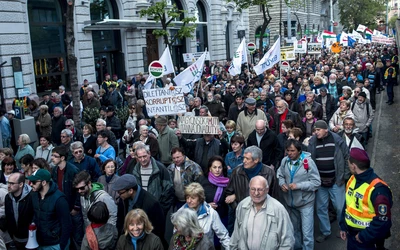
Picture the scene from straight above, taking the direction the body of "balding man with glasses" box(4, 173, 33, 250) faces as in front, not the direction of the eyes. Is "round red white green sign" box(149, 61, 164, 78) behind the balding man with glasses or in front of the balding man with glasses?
behind

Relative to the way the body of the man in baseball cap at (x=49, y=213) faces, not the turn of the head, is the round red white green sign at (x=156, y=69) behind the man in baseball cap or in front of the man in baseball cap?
behind

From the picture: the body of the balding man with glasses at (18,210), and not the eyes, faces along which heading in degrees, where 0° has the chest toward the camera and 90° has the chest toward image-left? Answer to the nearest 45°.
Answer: approximately 45°

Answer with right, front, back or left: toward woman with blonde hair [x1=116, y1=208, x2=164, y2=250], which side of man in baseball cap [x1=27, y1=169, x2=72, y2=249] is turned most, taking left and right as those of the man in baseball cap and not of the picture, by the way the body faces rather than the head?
left

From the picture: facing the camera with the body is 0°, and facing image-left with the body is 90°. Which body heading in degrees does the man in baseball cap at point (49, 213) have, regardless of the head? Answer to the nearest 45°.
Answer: approximately 45°

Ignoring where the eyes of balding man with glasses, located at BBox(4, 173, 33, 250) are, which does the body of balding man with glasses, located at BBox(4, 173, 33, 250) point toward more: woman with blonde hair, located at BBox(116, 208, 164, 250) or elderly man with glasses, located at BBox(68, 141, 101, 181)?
the woman with blonde hair

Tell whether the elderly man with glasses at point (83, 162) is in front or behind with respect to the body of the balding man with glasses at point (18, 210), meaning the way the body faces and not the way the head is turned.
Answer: behind

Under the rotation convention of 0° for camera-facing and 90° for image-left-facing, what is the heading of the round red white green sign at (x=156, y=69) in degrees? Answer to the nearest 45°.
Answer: approximately 0°
